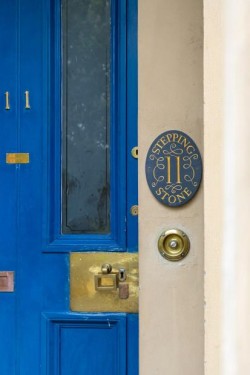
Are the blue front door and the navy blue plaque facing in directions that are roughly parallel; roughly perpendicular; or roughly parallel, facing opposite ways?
roughly parallel

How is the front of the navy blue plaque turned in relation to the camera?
facing the viewer

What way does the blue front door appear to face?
toward the camera

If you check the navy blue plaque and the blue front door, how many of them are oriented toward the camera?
2
